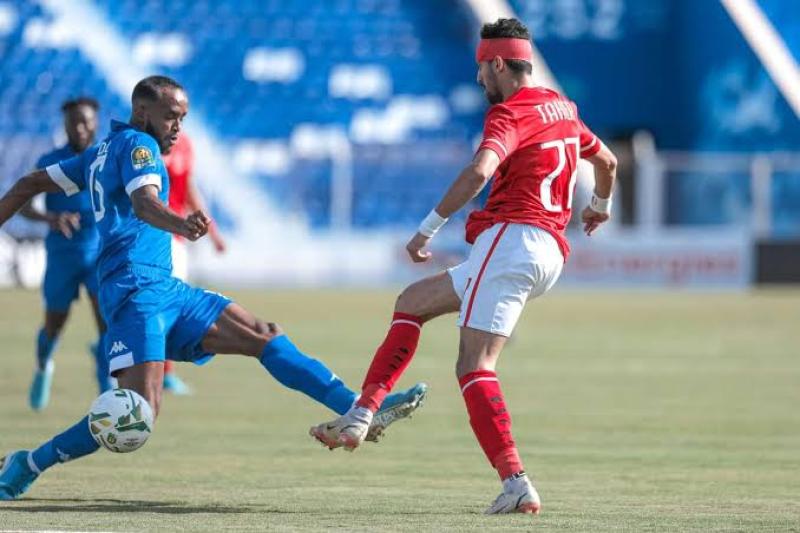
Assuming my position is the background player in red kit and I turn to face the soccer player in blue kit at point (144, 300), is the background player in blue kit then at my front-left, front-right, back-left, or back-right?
front-right

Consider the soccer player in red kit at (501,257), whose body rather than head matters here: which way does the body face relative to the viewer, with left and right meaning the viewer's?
facing away from the viewer and to the left of the viewer

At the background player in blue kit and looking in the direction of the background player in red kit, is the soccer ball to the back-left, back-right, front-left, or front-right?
back-right

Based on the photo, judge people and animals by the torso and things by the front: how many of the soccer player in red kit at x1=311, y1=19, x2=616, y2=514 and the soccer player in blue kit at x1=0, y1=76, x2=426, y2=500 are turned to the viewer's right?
1

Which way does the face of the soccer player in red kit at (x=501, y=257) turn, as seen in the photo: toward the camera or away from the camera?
away from the camera

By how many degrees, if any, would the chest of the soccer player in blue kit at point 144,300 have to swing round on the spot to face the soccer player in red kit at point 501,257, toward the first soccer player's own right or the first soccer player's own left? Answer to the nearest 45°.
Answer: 0° — they already face them

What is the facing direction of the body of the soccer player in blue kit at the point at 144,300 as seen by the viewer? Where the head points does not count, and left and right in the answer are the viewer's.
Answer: facing to the right of the viewer

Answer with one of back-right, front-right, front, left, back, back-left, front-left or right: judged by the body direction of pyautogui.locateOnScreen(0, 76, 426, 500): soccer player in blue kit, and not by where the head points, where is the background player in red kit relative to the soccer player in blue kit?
left

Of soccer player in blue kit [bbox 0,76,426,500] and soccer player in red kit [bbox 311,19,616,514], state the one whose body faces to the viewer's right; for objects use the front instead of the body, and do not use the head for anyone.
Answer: the soccer player in blue kit
